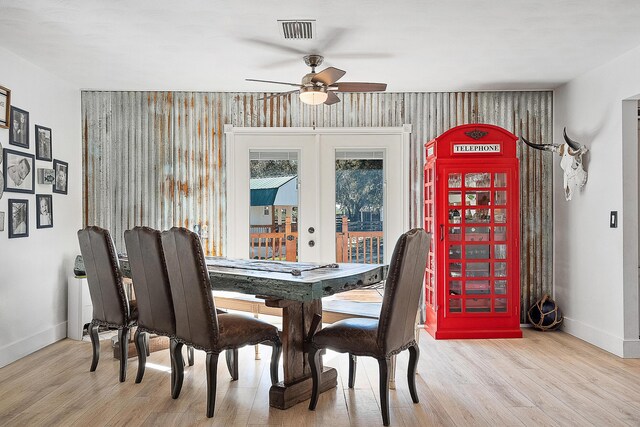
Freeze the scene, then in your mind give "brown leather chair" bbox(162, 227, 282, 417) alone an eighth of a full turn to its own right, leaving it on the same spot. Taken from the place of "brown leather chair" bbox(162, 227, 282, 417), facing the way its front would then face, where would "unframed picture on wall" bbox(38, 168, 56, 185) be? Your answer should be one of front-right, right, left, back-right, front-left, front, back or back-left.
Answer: back-left

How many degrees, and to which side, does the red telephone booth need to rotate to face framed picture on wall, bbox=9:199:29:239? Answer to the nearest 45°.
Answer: approximately 45° to its right

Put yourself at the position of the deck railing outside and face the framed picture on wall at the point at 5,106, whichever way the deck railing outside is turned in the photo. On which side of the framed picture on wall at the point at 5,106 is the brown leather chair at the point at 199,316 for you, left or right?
left

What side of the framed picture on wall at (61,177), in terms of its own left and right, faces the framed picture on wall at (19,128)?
right

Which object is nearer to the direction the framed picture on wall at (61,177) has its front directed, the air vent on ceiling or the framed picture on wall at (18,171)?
the air vent on ceiling

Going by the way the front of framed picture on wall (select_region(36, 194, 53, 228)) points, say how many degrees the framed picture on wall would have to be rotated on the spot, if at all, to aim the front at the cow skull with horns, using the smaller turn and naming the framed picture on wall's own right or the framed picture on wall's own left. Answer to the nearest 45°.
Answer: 0° — it already faces it

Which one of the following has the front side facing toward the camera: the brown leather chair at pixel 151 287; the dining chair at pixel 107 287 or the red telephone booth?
the red telephone booth

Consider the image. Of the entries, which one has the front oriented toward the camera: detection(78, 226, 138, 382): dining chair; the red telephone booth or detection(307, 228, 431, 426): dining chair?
the red telephone booth

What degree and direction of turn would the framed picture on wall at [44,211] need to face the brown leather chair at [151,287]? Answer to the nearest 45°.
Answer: approximately 45° to its right

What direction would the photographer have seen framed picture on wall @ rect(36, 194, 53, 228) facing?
facing the viewer and to the right of the viewer

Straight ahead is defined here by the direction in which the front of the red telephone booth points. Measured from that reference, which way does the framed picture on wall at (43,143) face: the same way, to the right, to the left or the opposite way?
to the left

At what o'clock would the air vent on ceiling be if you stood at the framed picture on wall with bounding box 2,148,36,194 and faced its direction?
The air vent on ceiling is roughly at 12 o'clock from the framed picture on wall.
